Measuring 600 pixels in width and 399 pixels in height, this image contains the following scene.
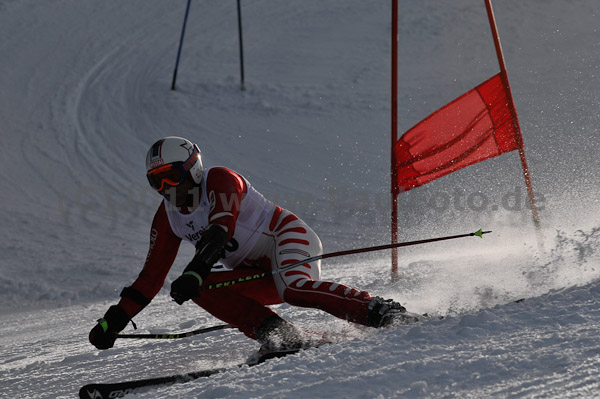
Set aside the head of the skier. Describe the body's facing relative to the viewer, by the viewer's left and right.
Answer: facing the viewer and to the left of the viewer

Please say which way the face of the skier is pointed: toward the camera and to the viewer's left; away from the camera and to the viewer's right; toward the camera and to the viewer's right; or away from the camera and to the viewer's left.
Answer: toward the camera and to the viewer's left
